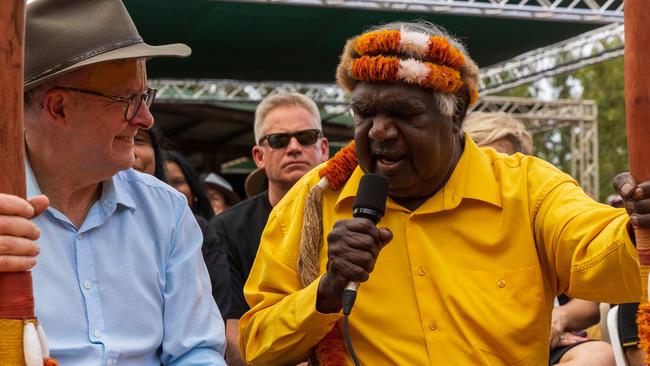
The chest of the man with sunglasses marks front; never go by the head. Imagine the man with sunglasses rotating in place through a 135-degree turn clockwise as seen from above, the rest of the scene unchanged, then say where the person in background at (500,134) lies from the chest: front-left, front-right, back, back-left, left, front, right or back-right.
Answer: back-right

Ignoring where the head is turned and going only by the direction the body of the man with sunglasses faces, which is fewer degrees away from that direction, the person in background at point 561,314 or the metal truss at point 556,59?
the person in background

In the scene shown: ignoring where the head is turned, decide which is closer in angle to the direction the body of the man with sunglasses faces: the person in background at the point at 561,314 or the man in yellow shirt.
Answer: the man in yellow shirt

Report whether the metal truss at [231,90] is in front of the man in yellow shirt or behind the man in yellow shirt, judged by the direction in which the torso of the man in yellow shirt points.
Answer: behind

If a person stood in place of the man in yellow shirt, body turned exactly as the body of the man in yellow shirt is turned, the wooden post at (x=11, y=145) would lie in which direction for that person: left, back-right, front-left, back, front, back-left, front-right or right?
front-right

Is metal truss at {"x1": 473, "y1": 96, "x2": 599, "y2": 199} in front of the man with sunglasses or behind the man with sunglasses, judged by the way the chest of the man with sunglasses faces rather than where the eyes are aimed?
behind

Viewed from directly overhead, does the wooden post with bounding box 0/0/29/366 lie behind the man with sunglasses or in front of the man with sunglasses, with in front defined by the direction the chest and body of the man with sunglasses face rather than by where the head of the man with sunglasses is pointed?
in front

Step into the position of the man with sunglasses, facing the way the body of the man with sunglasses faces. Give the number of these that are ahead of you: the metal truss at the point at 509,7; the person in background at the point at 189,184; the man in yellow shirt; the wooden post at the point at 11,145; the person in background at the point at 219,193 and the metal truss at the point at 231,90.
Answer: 2

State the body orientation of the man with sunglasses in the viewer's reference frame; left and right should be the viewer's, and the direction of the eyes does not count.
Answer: facing the viewer

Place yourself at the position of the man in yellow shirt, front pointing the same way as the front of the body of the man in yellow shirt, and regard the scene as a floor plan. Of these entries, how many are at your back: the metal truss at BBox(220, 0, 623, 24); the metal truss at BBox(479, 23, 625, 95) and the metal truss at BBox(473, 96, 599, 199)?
3

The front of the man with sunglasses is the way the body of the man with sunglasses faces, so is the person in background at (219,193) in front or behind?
behind

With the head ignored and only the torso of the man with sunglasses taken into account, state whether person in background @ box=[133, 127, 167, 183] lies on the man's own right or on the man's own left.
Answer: on the man's own right

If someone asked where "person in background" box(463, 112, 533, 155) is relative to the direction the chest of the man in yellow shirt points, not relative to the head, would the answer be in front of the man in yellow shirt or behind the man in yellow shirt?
behind

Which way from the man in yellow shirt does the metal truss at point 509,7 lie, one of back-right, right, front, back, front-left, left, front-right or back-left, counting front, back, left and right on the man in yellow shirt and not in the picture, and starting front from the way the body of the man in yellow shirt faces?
back

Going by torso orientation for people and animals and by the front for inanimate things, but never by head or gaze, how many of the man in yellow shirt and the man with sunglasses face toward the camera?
2

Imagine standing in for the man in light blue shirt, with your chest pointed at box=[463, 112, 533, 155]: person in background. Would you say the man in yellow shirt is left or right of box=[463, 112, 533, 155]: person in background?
right

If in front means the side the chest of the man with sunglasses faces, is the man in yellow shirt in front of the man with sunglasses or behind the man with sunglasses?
in front

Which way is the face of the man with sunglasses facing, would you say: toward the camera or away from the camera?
toward the camera

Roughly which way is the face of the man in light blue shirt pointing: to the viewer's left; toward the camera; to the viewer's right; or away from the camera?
to the viewer's right
